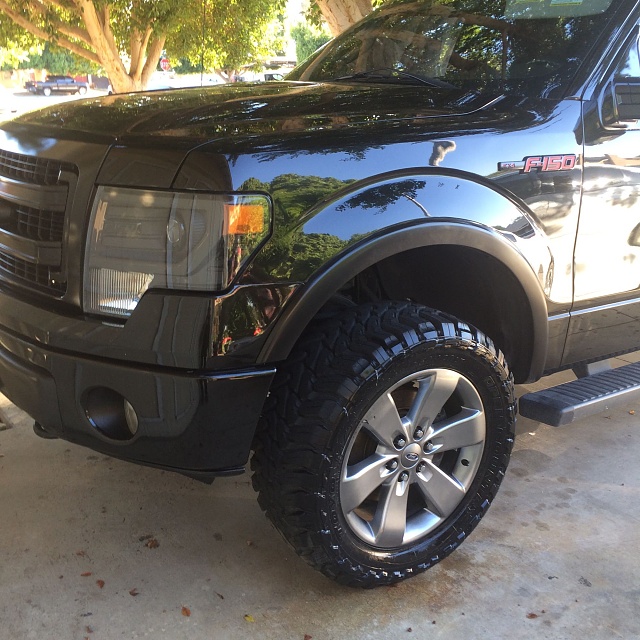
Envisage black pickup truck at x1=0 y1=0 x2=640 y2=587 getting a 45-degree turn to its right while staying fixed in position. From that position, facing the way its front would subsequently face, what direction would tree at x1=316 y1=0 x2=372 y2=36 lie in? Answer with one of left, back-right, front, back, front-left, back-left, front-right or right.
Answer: right

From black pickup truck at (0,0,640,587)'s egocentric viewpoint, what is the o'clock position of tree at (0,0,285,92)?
The tree is roughly at 4 o'clock from the black pickup truck.

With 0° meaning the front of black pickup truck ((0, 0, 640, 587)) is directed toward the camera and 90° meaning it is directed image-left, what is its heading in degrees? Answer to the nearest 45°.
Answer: approximately 45°
